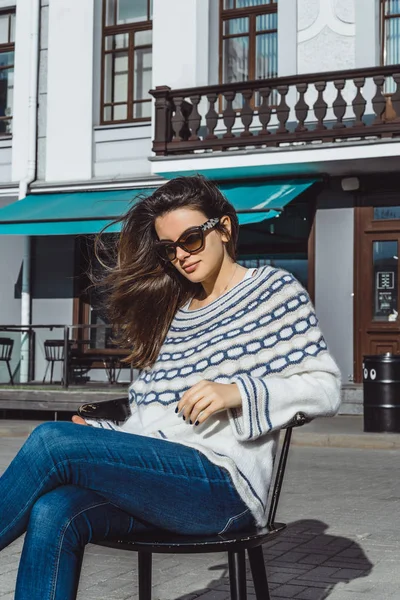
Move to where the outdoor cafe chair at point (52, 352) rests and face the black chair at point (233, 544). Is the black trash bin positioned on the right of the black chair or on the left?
left

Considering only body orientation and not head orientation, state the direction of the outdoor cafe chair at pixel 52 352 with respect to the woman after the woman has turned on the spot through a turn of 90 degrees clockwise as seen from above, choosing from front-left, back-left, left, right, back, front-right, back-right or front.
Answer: front-right

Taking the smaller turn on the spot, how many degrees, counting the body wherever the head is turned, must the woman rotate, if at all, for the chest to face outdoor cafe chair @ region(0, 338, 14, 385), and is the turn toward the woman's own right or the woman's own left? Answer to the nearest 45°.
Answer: approximately 135° to the woman's own right

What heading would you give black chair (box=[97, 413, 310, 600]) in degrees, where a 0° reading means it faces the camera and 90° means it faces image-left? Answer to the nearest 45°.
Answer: approximately 90°

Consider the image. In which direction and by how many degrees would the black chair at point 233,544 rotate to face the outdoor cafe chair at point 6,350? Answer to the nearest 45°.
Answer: approximately 90° to its right

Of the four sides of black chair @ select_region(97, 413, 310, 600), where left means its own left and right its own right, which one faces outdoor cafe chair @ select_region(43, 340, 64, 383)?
right
